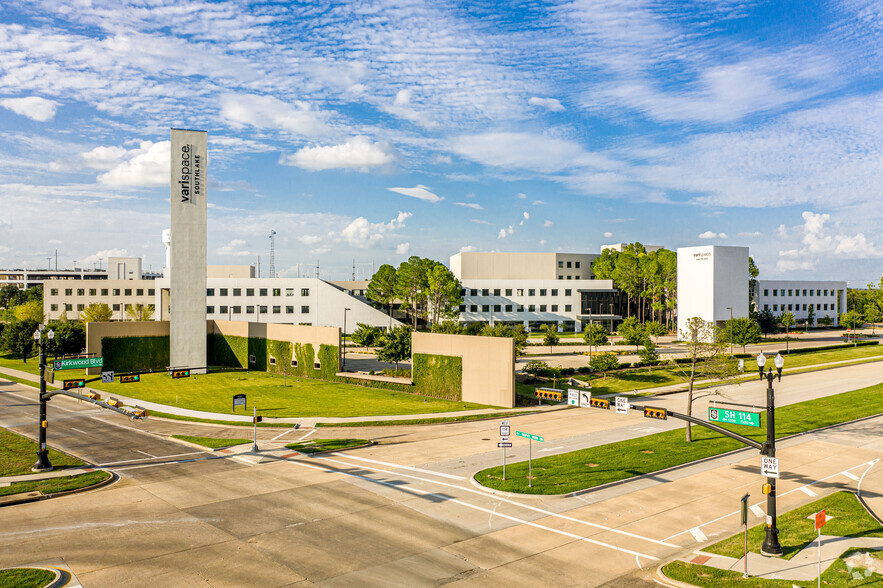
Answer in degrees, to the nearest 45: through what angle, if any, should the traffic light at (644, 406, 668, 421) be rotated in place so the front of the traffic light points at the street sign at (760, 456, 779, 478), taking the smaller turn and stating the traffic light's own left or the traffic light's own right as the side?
approximately 90° to the traffic light's own left

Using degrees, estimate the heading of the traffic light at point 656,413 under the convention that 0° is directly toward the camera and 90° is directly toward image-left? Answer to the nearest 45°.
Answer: approximately 45°

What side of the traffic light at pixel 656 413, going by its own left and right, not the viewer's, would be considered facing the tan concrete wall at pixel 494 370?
right

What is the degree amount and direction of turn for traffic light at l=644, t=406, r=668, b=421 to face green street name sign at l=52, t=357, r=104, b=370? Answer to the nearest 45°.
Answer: approximately 45° to its right
